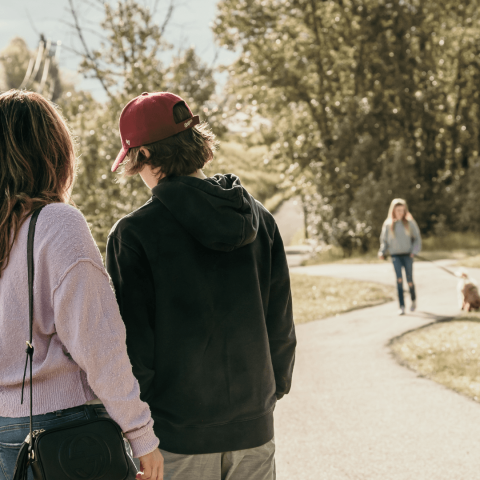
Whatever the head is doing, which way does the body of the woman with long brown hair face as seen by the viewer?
away from the camera

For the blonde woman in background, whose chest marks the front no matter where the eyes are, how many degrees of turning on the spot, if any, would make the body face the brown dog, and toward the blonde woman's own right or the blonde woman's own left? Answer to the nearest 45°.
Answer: approximately 45° to the blonde woman's own left

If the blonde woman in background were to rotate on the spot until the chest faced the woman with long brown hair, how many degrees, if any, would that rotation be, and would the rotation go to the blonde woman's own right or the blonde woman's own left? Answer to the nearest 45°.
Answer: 0° — they already face them

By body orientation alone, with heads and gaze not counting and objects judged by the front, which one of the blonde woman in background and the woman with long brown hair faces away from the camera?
the woman with long brown hair

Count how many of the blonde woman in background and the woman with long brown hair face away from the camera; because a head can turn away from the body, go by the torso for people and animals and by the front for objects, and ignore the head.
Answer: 1

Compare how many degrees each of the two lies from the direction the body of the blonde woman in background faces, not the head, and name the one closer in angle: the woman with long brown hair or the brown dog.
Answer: the woman with long brown hair

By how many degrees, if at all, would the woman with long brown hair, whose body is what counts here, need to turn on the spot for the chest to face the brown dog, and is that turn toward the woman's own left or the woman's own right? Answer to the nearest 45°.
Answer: approximately 45° to the woman's own right

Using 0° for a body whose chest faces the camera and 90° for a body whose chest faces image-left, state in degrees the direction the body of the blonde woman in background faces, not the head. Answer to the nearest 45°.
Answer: approximately 0°

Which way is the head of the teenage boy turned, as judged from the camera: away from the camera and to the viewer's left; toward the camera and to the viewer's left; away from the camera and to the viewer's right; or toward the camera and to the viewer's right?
away from the camera and to the viewer's left

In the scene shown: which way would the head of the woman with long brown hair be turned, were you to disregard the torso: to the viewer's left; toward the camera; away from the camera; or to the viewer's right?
away from the camera
